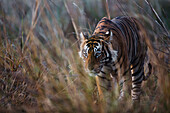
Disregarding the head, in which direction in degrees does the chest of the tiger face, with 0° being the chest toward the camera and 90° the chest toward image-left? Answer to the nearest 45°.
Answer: approximately 45°
